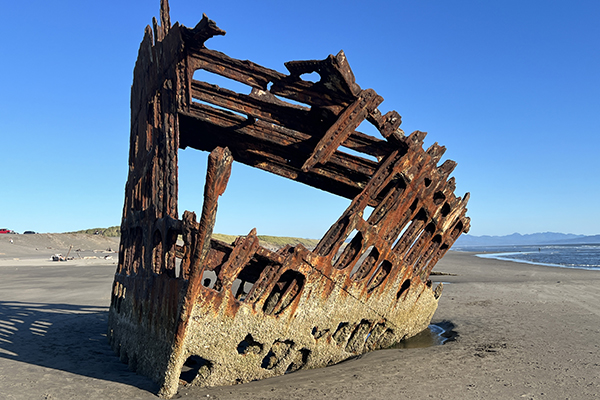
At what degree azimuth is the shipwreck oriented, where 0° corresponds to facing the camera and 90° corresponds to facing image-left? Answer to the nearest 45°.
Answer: approximately 45°
